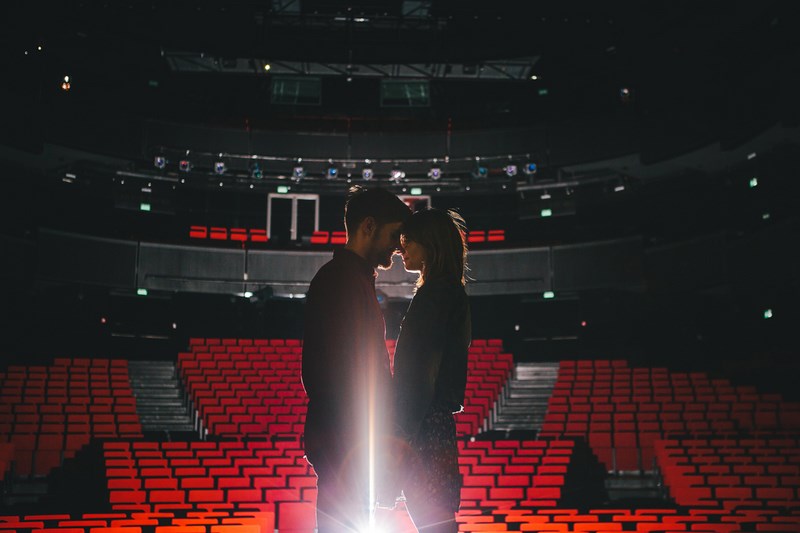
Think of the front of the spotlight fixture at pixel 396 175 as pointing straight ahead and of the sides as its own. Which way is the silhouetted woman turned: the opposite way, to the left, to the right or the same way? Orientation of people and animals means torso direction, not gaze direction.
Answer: to the right

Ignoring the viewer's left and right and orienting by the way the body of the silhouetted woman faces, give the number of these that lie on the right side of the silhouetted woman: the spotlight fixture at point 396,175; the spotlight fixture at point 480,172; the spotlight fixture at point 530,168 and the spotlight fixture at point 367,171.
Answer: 4

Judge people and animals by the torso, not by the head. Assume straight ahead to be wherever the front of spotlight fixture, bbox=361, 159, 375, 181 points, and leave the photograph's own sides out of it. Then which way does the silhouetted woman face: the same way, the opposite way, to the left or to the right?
to the right

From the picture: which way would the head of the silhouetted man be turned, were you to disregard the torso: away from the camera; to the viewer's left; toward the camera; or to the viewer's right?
to the viewer's right

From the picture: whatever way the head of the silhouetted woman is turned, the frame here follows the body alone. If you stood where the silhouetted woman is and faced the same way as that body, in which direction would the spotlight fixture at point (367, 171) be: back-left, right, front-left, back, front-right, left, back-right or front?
right

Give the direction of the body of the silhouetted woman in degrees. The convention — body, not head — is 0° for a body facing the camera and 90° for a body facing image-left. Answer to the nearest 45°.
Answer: approximately 90°

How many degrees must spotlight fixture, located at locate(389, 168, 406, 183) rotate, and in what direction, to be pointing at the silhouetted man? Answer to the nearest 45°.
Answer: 0° — it already faces them

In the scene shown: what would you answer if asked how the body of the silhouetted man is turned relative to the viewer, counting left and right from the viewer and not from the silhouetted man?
facing to the right of the viewer

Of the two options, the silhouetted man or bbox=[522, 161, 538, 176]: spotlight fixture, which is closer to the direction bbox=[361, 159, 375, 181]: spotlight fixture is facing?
the silhouetted man

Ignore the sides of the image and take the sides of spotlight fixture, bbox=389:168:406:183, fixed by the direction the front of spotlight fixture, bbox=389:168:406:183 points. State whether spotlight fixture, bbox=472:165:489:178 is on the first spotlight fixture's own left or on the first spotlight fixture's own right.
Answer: on the first spotlight fixture's own left

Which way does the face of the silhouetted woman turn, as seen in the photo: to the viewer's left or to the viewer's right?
to the viewer's left

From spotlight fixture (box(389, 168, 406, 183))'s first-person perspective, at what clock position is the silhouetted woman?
The silhouetted woman is roughly at 12 o'clock from the spotlight fixture.

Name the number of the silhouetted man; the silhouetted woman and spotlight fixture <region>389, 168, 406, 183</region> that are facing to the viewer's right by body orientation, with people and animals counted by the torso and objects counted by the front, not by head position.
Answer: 1
